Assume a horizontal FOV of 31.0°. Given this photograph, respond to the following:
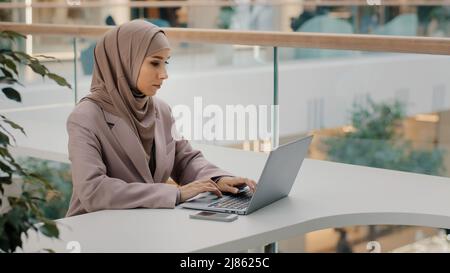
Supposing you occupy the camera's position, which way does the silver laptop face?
facing away from the viewer and to the left of the viewer

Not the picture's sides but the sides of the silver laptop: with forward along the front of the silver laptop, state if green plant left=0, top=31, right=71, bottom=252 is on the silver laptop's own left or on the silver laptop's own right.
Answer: on the silver laptop's own left

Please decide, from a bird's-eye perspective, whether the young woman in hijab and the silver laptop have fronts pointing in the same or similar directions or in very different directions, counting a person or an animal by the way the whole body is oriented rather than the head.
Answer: very different directions

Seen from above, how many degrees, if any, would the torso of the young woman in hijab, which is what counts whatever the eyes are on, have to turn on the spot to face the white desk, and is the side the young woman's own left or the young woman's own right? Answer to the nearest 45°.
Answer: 0° — they already face it

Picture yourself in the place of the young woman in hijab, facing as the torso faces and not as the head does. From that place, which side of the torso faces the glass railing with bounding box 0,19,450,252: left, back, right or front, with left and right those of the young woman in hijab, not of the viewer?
left

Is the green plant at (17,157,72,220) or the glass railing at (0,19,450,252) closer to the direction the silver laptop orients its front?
the green plant
